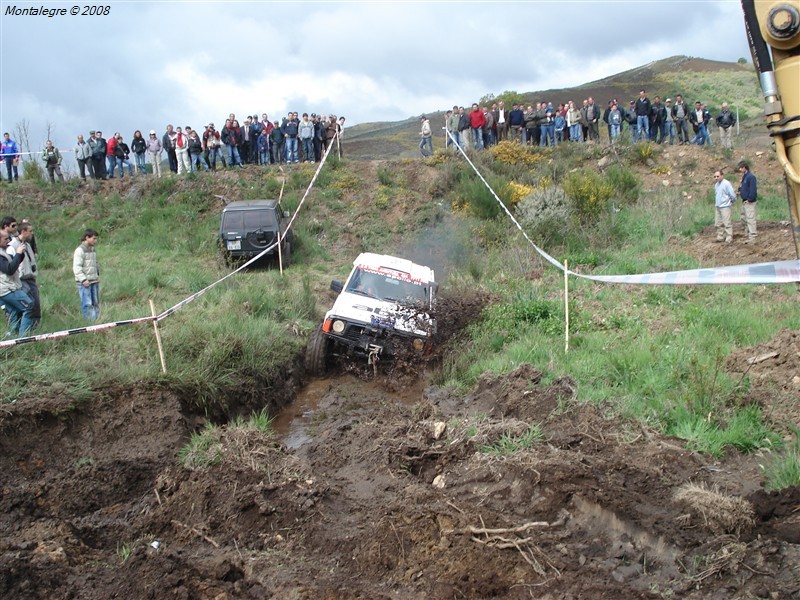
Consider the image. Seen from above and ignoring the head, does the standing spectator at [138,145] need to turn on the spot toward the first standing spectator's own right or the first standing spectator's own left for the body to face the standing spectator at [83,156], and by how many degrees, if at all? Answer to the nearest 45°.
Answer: approximately 135° to the first standing spectator's own right

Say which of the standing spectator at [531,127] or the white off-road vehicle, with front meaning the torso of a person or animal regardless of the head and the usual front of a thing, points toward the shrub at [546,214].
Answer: the standing spectator

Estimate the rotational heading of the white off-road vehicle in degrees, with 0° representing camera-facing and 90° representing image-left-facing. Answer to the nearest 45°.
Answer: approximately 0°

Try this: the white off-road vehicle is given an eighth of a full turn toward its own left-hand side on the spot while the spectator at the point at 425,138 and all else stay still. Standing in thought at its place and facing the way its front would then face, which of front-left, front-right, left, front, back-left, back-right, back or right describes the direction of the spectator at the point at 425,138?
back-left

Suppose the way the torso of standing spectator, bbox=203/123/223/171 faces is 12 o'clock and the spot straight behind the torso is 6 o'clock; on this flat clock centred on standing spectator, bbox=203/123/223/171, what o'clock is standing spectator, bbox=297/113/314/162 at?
standing spectator, bbox=297/113/314/162 is roughly at 9 o'clock from standing spectator, bbox=203/123/223/171.
